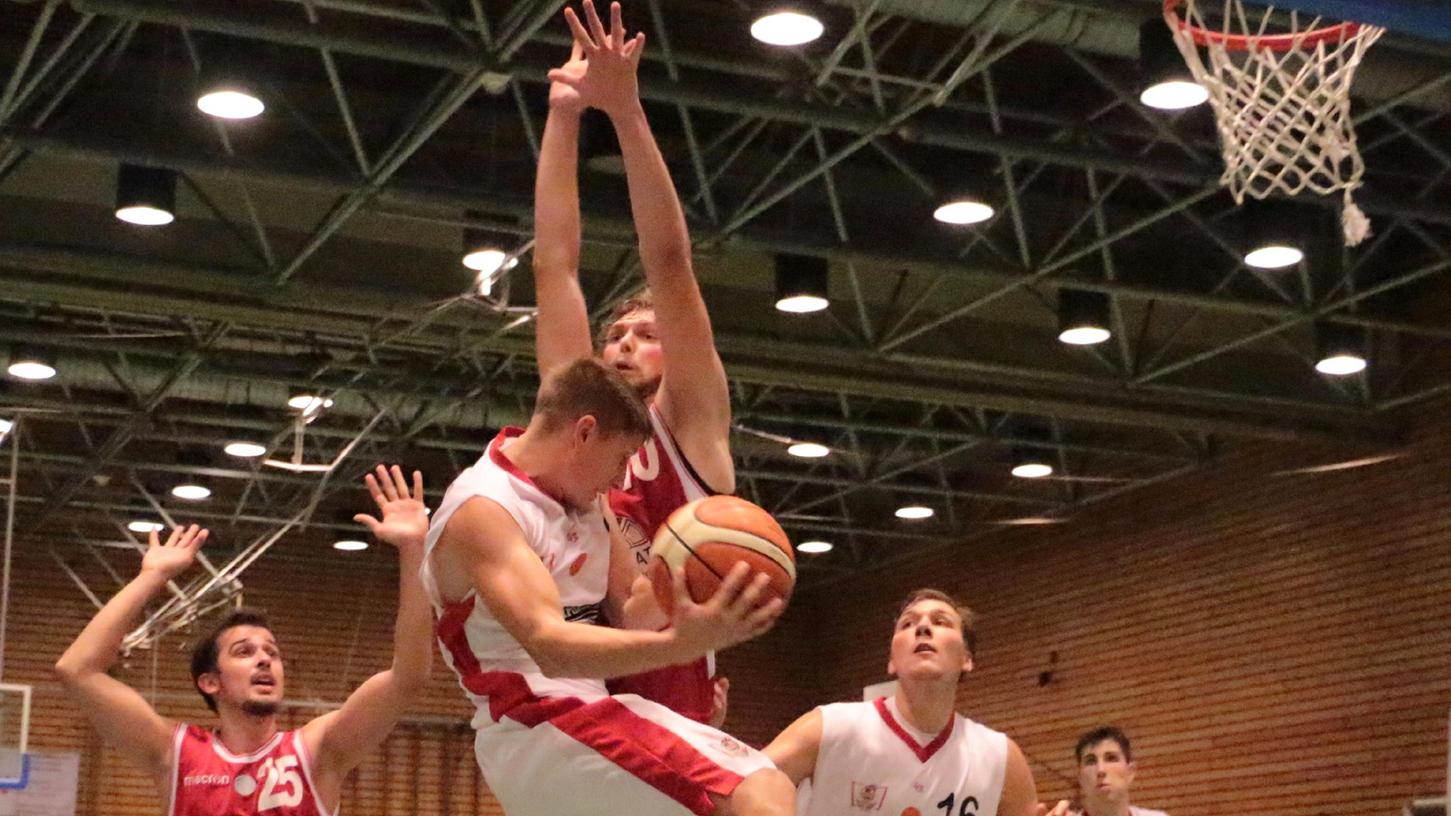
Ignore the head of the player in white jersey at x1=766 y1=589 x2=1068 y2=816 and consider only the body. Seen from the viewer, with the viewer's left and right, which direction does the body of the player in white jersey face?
facing the viewer

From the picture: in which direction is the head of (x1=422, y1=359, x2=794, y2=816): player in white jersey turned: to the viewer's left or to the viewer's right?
to the viewer's right

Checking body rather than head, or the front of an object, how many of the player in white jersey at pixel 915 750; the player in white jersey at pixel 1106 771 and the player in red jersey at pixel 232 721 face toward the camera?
3

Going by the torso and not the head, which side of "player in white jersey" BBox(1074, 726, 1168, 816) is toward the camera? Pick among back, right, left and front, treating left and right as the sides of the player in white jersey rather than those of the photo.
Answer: front

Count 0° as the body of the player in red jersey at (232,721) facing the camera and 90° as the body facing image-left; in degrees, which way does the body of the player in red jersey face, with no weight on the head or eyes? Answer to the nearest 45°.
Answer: approximately 0°

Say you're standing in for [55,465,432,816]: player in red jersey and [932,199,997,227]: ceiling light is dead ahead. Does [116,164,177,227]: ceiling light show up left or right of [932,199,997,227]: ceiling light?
left

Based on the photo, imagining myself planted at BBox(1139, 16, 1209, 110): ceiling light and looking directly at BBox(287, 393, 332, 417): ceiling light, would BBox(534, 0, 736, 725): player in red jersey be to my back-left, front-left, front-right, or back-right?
back-left

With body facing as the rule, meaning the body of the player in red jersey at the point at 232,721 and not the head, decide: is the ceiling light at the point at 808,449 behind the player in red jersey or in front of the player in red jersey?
behind

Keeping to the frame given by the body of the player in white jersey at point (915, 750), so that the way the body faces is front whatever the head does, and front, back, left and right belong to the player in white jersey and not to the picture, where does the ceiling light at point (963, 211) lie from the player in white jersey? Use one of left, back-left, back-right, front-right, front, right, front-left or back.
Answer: back

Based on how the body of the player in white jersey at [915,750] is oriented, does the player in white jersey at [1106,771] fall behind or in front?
behind
